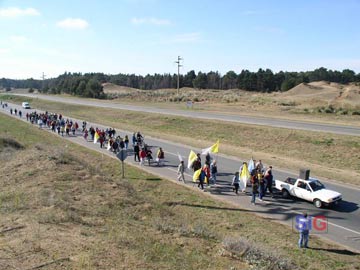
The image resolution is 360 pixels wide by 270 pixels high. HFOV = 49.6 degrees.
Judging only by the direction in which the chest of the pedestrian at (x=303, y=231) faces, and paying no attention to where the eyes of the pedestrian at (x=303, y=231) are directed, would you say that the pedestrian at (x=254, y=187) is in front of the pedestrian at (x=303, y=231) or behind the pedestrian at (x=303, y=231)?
in front

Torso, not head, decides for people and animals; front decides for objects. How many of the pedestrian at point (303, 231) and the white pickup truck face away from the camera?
1

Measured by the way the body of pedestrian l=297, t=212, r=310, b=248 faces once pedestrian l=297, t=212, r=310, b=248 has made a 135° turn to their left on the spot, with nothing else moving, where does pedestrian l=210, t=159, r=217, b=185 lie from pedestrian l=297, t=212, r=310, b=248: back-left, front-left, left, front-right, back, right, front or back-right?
right

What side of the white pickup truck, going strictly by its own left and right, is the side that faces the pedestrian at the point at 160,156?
back

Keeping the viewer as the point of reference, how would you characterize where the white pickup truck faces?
facing the viewer and to the right of the viewer

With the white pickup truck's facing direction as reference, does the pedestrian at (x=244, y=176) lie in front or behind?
behind

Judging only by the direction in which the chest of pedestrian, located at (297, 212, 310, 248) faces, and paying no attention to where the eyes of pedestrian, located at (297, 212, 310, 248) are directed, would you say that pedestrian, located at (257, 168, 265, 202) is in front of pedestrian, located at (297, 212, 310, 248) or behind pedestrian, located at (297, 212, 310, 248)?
in front

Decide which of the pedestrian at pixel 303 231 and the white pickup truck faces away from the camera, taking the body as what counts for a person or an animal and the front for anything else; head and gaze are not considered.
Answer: the pedestrian

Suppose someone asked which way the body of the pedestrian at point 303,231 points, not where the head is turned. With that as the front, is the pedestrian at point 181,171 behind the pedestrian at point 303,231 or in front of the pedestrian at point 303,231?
in front

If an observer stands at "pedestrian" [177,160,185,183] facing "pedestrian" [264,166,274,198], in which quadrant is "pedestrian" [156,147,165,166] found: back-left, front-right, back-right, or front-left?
back-left

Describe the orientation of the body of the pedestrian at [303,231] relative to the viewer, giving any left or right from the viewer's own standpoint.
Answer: facing away from the viewer

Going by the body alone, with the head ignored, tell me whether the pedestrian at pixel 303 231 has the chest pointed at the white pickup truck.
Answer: yes

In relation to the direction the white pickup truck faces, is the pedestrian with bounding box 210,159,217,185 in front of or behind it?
behind

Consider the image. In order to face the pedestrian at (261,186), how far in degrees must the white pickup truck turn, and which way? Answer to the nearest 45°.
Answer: approximately 135° to its right
